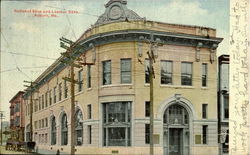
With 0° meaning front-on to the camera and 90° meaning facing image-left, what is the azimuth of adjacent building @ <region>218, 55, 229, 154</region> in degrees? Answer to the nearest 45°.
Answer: approximately 0°

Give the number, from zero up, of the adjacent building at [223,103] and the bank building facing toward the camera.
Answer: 2
